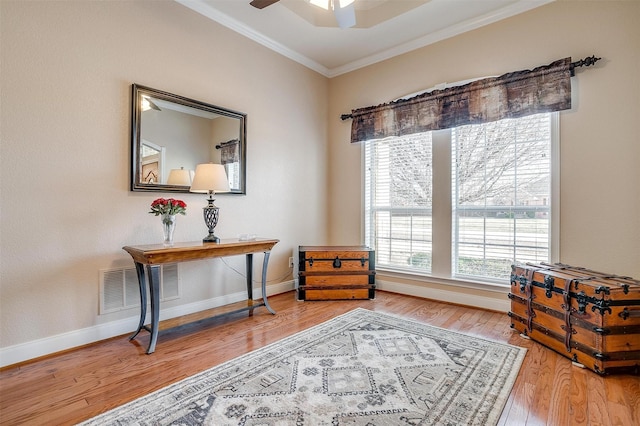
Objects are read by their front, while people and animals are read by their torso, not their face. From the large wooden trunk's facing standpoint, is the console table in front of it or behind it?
in front

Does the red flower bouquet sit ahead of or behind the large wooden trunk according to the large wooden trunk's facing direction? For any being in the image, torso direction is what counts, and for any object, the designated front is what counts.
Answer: ahead

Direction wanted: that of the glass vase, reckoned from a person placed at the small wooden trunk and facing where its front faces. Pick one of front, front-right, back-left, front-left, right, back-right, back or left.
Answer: front-right

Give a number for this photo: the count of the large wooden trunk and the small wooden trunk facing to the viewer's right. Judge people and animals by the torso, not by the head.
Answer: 0

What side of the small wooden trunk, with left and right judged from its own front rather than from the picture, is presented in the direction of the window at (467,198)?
left

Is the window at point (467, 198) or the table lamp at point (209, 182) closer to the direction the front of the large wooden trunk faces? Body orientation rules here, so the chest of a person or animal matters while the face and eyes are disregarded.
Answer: the table lamp

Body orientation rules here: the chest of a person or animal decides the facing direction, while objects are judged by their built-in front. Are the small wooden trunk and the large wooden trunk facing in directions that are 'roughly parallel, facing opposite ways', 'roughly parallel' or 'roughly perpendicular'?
roughly perpendicular

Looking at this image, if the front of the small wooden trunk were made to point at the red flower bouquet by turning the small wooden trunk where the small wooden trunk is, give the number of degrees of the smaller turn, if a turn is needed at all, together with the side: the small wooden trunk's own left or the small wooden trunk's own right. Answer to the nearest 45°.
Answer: approximately 45° to the small wooden trunk's own right

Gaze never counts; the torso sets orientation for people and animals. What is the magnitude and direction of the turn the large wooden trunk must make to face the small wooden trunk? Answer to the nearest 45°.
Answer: approximately 45° to its right

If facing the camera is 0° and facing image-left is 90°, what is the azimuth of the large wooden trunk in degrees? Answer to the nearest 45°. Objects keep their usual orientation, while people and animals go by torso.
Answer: approximately 45°

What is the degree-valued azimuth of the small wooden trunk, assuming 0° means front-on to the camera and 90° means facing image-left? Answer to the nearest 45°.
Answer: approximately 0°

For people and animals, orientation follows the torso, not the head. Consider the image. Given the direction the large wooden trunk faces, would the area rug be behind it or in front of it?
in front
